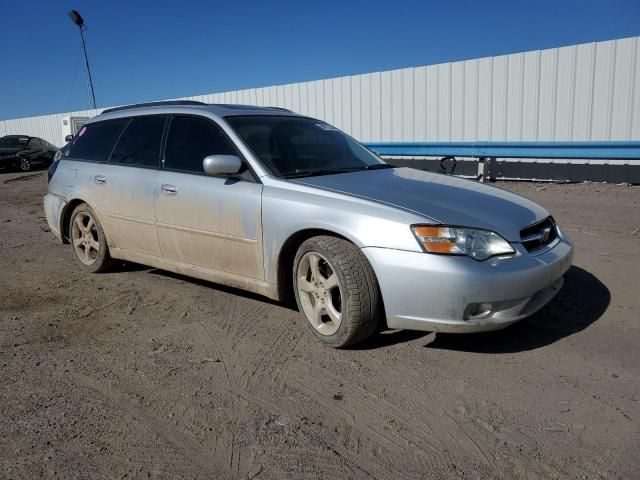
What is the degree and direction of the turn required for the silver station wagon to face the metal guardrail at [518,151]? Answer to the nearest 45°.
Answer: approximately 90° to its left

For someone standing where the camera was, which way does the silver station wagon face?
facing the viewer and to the right of the viewer

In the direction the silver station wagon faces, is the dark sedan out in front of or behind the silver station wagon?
behind
